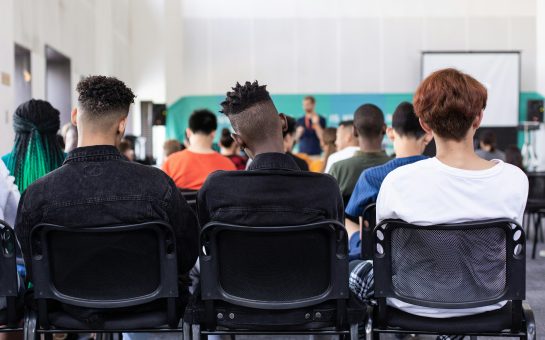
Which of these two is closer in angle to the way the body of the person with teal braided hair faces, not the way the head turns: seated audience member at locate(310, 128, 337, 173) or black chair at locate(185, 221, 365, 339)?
the seated audience member

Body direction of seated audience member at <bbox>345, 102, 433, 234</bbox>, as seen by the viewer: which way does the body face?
away from the camera

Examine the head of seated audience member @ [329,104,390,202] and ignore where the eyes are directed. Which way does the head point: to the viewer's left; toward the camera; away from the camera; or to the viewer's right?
away from the camera

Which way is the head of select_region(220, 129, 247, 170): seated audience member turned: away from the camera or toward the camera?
away from the camera

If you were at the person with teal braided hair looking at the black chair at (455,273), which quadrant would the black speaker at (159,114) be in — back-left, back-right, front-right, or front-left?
back-left

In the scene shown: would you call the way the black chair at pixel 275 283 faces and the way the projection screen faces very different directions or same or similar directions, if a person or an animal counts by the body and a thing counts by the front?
very different directions

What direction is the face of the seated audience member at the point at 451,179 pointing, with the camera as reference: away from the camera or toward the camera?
away from the camera

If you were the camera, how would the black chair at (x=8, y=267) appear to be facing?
facing away from the viewer

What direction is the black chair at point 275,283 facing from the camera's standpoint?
away from the camera

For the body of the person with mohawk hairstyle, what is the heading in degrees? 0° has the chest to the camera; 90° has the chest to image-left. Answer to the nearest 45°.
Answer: approximately 180°

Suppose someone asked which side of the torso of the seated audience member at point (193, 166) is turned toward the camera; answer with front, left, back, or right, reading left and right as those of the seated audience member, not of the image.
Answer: back

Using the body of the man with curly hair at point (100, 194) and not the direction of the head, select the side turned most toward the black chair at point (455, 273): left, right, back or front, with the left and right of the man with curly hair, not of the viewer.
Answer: right

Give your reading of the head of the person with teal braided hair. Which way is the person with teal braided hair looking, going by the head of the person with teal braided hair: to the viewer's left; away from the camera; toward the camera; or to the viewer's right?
away from the camera

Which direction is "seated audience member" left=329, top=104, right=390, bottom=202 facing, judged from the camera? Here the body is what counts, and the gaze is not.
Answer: away from the camera
